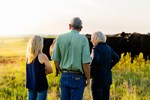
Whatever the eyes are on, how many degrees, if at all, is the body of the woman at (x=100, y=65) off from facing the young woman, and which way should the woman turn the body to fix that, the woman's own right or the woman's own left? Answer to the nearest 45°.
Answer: approximately 90° to the woman's own left

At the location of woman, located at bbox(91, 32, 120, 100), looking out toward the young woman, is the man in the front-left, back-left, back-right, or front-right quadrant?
front-left

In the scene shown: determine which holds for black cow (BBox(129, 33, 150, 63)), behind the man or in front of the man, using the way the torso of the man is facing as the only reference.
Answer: in front

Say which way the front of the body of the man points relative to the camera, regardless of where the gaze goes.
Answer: away from the camera

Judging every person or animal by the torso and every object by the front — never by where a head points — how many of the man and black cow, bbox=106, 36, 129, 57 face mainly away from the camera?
1

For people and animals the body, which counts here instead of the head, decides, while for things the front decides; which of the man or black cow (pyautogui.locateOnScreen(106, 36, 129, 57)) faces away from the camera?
the man

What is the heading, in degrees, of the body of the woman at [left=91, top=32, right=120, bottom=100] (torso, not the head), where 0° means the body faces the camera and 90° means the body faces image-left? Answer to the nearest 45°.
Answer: approximately 135°

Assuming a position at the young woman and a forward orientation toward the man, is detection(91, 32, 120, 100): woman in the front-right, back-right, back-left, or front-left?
front-left
